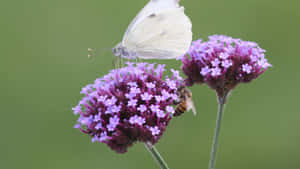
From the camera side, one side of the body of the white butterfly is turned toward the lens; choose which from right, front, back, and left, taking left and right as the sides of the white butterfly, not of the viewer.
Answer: left

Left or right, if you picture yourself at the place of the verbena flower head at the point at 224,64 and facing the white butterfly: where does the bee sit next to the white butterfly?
left

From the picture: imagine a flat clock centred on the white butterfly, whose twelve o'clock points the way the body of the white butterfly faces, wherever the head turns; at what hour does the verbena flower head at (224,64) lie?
The verbena flower head is roughly at 7 o'clock from the white butterfly.
